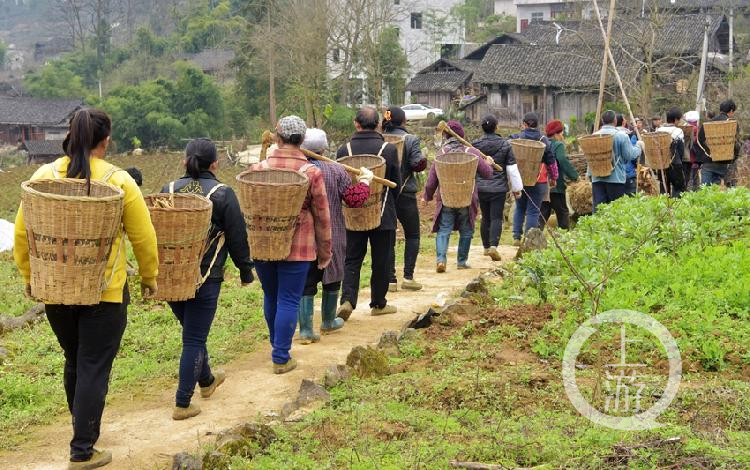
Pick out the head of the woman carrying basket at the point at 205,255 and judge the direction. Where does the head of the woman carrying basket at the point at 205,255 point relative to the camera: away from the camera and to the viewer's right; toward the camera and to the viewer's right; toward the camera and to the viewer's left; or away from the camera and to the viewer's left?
away from the camera and to the viewer's right

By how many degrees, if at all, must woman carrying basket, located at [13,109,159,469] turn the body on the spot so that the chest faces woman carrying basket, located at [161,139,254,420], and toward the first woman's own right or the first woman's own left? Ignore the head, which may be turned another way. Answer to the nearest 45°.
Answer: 0° — they already face them

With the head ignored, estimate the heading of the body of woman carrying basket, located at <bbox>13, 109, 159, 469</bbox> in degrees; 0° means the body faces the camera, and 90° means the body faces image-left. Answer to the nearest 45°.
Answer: approximately 225°

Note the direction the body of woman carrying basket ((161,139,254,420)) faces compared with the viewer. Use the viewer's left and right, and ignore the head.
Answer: facing away from the viewer and to the right of the viewer

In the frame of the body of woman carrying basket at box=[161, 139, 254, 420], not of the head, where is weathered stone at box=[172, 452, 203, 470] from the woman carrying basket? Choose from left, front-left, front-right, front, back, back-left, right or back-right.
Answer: back-right

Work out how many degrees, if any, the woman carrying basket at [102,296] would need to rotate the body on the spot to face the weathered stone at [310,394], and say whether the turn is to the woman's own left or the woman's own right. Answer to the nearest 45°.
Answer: approximately 45° to the woman's own right

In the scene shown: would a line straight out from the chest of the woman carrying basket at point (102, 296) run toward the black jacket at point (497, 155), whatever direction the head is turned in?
yes

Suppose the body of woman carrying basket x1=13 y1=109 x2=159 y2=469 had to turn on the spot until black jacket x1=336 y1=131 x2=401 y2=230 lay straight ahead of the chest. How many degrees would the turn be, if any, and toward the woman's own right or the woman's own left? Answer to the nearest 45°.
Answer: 0° — they already face it
